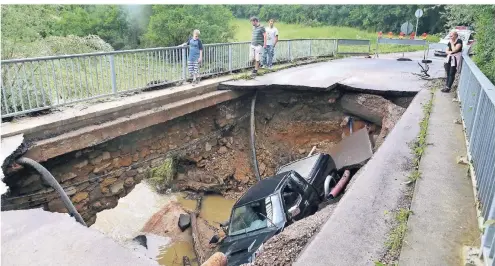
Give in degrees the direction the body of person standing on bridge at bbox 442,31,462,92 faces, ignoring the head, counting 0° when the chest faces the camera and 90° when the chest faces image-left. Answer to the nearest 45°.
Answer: approximately 45°

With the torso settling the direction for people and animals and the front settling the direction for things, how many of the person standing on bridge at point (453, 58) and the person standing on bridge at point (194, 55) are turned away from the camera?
0

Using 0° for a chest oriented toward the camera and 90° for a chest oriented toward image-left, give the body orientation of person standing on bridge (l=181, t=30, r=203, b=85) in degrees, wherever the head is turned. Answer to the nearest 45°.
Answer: approximately 0°

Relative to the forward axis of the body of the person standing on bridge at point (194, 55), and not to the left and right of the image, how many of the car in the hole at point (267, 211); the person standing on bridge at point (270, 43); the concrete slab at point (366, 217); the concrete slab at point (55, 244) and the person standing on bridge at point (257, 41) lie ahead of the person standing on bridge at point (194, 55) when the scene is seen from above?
3

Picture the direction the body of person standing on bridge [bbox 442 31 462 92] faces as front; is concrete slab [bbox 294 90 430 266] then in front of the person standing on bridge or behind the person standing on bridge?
in front

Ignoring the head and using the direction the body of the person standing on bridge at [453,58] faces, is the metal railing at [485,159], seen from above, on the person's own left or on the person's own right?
on the person's own left

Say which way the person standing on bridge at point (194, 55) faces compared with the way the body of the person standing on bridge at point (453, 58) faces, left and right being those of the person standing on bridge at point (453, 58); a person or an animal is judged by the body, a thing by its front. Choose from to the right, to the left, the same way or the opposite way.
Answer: to the left

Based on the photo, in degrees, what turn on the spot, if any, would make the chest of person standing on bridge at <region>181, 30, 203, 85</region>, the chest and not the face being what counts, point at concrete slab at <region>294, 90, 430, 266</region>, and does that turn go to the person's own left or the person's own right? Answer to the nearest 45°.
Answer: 0° — they already face it

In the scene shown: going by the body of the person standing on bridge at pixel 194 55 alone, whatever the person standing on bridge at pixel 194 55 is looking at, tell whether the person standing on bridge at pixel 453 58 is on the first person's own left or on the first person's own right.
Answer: on the first person's own left

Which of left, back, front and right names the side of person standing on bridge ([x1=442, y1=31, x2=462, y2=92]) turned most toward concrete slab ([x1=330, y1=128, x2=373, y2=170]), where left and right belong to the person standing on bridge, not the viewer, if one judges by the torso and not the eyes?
front

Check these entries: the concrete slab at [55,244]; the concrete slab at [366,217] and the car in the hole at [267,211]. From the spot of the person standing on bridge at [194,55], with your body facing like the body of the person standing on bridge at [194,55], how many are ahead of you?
3
